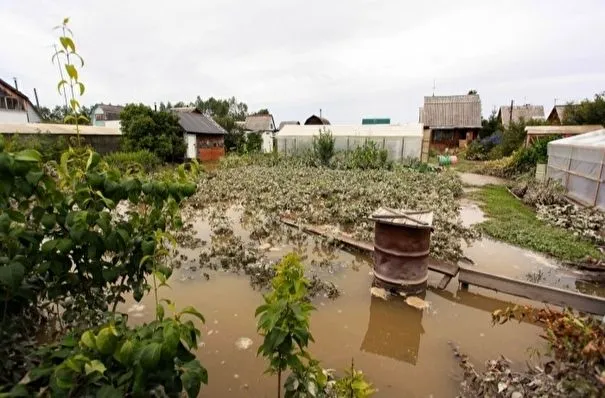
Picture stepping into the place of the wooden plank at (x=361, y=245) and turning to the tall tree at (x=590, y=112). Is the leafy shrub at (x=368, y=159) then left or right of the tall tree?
left

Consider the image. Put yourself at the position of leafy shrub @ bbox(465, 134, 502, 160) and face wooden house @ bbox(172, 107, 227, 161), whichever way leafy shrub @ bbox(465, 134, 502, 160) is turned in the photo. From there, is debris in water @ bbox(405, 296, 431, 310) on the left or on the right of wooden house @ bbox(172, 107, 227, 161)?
left

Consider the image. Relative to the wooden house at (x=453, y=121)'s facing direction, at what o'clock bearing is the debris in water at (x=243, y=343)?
The debris in water is roughly at 12 o'clock from the wooden house.

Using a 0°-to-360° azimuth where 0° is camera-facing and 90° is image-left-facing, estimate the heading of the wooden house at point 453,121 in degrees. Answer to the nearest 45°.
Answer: approximately 0°

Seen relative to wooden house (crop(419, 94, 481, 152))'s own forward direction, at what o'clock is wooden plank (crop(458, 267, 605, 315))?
The wooden plank is roughly at 12 o'clock from the wooden house.

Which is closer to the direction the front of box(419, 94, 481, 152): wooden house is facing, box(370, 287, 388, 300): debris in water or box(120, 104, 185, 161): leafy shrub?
the debris in water

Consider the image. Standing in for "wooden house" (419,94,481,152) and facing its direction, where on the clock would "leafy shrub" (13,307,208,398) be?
The leafy shrub is roughly at 12 o'clock from the wooden house.

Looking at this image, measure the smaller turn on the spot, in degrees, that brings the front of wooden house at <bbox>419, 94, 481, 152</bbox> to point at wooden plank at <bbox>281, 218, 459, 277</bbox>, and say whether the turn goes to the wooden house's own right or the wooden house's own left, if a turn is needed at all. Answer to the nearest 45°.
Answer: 0° — it already faces it

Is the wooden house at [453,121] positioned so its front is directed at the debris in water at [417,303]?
yes
